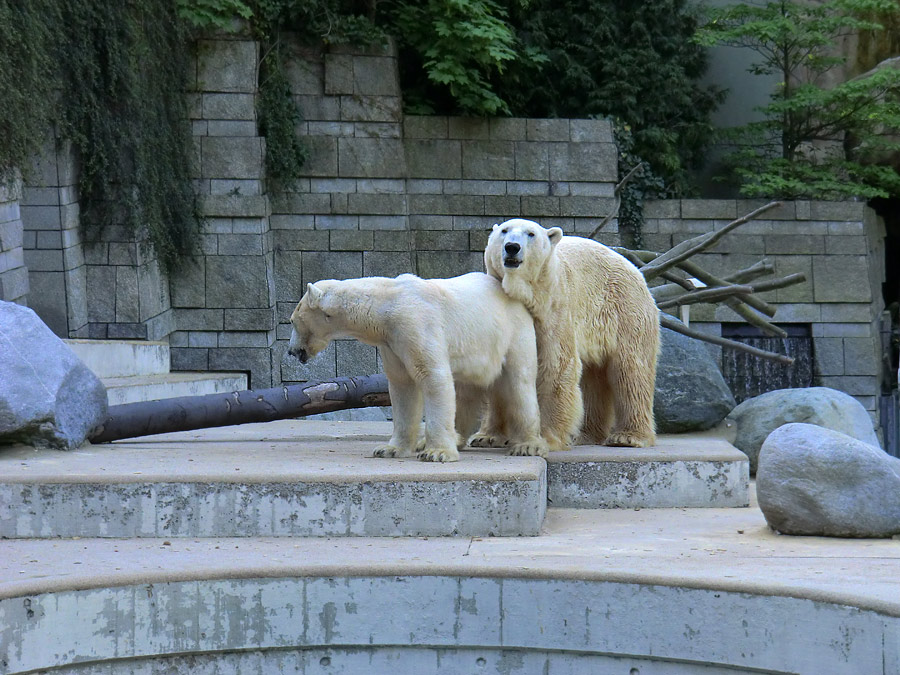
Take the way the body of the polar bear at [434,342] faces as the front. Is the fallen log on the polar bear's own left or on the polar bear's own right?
on the polar bear's own right

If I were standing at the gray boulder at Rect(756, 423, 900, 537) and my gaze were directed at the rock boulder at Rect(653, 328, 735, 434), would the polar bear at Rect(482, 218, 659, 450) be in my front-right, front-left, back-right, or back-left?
front-left

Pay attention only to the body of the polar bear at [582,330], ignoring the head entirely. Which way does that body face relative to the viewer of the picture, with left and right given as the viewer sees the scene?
facing the viewer and to the left of the viewer

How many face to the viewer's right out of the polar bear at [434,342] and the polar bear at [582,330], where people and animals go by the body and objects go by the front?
0

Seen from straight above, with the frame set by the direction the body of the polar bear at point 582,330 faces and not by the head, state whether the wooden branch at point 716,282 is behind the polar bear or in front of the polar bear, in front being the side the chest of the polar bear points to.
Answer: behind

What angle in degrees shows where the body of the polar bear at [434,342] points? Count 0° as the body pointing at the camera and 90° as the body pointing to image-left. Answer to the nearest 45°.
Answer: approximately 45°

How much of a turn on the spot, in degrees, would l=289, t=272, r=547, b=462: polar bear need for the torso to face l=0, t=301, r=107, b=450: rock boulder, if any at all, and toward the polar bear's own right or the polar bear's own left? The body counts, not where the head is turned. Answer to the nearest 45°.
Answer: approximately 45° to the polar bear's own right

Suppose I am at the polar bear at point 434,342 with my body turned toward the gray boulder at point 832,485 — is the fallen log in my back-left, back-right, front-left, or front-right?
back-left

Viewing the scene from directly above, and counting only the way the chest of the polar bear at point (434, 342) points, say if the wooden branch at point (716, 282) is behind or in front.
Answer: behind

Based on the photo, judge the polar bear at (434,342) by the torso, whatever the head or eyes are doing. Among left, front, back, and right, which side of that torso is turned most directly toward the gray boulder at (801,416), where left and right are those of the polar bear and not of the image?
back

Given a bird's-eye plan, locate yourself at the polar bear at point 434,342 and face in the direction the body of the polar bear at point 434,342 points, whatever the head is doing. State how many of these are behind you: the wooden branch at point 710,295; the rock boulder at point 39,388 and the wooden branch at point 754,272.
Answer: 2
